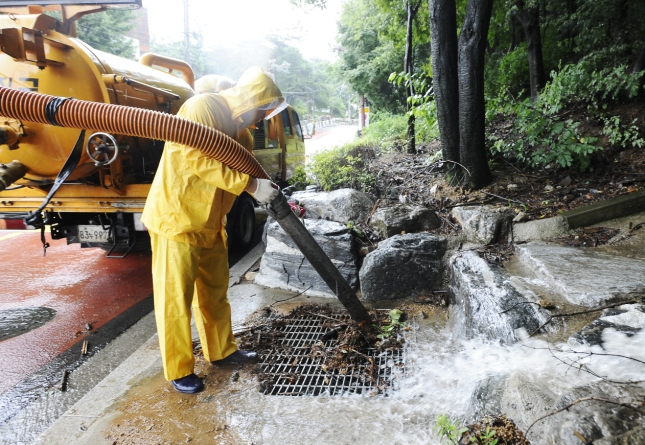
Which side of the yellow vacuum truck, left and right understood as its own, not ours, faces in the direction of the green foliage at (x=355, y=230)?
right

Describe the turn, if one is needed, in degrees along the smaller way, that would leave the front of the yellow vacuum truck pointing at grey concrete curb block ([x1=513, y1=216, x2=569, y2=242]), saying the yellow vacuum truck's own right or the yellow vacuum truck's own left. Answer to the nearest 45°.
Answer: approximately 90° to the yellow vacuum truck's own right

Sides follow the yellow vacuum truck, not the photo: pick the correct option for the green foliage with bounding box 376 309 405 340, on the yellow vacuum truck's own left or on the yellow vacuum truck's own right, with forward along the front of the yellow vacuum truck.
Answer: on the yellow vacuum truck's own right

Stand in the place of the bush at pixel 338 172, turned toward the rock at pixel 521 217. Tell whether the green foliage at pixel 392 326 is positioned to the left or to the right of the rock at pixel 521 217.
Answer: right

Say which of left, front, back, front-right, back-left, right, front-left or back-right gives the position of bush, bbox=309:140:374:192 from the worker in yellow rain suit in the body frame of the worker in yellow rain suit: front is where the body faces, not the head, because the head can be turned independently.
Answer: front-left

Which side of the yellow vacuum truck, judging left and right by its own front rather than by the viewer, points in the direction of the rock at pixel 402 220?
right

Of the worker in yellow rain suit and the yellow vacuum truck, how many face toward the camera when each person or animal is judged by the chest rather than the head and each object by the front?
0

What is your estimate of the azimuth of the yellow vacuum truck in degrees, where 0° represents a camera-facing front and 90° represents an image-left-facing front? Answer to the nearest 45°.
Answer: approximately 225°

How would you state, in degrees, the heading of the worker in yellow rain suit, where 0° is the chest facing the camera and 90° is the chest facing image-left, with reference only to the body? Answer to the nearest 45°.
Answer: approximately 270°
